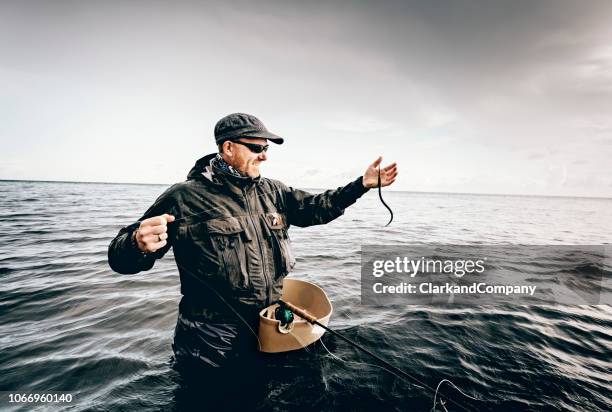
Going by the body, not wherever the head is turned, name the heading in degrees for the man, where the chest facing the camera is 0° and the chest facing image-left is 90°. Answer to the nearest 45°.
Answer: approximately 315°

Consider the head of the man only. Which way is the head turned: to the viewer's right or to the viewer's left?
to the viewer's right
